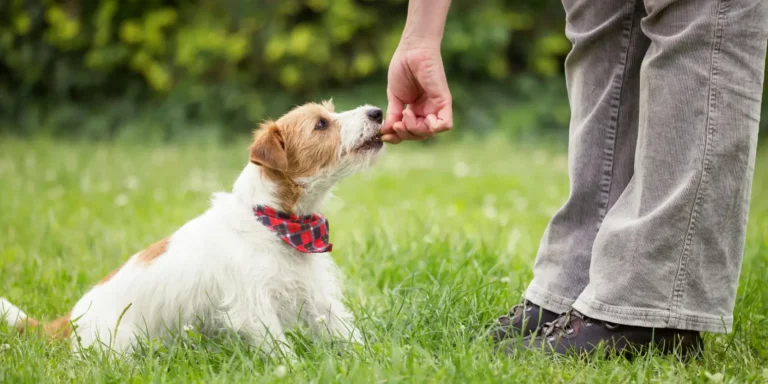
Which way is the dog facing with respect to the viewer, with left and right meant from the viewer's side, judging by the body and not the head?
facing to the right of the viewer
